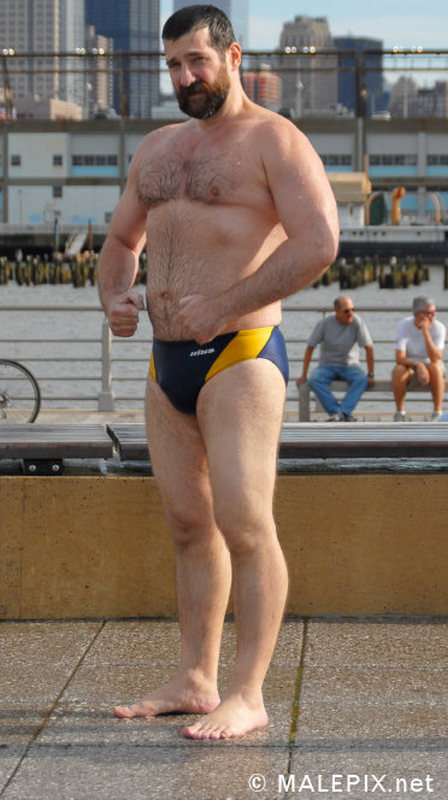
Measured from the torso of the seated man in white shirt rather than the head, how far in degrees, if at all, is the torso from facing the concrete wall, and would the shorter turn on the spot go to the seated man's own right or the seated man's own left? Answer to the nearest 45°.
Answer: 0° — they already face it

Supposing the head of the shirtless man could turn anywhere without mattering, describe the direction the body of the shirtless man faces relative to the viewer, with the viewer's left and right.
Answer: facing the viewer and to the left of the viewer

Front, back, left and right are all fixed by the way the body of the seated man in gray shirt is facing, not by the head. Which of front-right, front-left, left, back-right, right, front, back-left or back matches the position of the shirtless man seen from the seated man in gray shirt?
front

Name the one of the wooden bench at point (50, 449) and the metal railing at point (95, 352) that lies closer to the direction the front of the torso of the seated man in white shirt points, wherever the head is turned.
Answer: the wooden bench

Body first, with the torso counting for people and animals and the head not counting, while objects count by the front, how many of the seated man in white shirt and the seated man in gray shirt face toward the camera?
2

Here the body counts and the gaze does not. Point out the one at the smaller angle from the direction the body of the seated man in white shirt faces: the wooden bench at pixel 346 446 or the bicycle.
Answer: the wooden bench

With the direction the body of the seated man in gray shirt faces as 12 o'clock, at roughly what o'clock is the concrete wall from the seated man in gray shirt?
The concrete wall is roughly at 12 o'clock from the seated man in gray shirt.

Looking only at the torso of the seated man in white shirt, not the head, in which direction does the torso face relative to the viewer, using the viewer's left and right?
facing the viewer

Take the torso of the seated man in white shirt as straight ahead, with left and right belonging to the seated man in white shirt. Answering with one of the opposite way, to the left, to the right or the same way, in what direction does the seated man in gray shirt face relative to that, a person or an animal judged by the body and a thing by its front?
the same way

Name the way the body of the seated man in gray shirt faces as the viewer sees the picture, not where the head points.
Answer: toward the camera

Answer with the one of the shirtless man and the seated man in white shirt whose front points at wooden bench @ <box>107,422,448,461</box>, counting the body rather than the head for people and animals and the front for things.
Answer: the seated man in white shirt

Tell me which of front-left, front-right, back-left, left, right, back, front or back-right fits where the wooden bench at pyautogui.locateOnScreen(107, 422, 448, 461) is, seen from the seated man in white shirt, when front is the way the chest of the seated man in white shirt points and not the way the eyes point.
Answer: front

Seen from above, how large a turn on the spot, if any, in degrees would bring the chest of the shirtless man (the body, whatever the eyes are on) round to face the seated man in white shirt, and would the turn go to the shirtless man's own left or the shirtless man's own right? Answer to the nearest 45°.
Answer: approximately 135° to the shirtless man's own right
